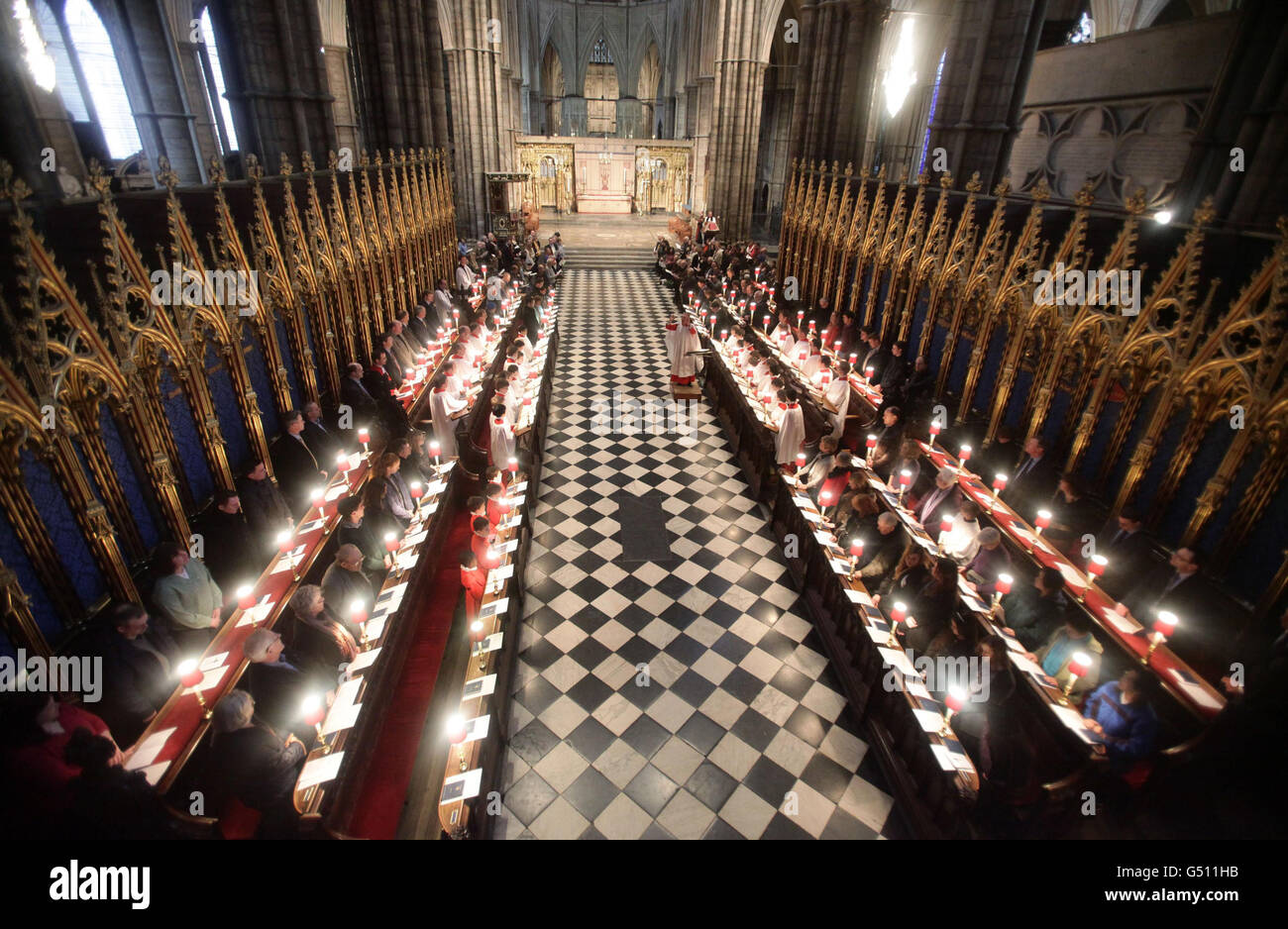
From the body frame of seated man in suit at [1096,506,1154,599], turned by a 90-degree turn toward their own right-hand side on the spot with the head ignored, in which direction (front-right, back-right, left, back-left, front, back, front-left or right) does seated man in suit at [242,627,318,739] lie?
left

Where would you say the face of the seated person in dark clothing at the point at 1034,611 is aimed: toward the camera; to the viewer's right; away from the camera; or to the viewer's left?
to the viewer's left

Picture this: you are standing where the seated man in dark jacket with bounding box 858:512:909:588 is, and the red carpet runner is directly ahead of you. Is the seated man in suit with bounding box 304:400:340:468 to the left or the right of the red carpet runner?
right

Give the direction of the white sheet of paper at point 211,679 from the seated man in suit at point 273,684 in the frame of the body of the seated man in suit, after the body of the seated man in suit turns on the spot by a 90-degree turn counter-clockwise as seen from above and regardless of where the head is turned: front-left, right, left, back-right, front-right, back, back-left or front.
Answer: front-left

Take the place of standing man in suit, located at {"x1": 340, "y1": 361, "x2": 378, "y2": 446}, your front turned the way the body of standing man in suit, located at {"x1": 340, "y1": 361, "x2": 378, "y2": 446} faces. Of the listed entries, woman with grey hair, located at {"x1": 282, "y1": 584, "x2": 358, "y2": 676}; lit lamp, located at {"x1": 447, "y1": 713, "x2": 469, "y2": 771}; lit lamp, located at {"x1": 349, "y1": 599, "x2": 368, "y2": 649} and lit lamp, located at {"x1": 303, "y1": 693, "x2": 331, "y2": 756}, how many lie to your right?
4

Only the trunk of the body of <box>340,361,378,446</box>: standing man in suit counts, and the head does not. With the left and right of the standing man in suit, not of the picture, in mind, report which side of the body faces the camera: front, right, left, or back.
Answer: right

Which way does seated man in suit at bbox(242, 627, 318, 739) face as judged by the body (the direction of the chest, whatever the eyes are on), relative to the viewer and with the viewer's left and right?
facing to the right of the viewer

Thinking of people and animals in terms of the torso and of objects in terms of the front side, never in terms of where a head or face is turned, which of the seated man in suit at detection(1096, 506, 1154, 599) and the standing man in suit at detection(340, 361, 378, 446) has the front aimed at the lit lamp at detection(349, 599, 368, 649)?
the seated man in suit at detection(1096, 506, 1154, 599)

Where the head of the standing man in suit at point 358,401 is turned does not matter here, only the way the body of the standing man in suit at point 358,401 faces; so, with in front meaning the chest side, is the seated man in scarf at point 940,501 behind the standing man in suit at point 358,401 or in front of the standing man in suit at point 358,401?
in front

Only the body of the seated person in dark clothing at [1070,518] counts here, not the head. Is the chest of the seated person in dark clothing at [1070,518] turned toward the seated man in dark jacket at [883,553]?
yes

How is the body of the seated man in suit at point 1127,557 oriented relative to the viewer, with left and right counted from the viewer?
facing the viewer and to the left of the viewer

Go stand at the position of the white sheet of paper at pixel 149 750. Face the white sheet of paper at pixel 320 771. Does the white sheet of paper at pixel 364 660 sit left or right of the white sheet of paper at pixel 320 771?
left

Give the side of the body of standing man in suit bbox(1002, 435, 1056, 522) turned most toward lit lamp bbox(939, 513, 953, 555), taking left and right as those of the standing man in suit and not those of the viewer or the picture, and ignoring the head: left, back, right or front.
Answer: front

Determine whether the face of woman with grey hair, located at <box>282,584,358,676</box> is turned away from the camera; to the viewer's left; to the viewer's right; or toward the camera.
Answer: to the viewer's right

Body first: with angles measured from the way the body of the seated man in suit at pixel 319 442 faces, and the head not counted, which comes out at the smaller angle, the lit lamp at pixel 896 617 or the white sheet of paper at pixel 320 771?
the lit lamp

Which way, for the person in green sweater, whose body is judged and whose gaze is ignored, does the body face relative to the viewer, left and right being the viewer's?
facing the viewer and to the right of the viewer

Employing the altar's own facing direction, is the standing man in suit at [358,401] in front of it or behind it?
in front

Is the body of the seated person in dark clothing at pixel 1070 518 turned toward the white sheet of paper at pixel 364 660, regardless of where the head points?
yes
